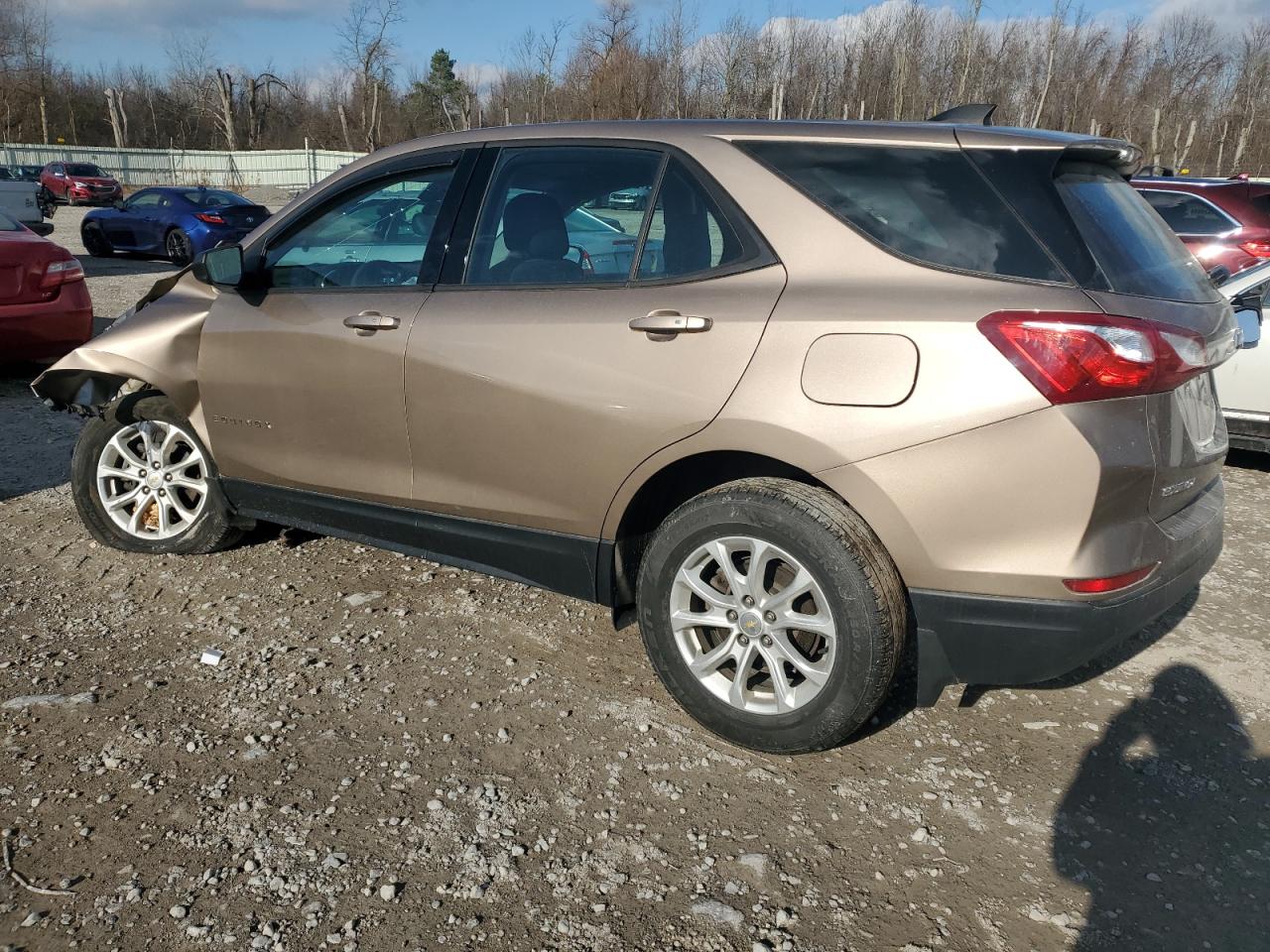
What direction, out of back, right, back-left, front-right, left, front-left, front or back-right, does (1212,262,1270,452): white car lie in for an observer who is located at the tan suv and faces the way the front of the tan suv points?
right

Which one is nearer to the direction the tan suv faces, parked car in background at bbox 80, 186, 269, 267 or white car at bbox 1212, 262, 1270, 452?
the parked car in background

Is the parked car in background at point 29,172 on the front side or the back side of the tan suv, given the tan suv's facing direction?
on the front side

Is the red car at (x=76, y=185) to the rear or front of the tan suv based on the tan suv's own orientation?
to the front

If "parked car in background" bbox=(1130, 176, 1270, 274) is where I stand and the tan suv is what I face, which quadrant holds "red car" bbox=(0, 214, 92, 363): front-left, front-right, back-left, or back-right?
front-right

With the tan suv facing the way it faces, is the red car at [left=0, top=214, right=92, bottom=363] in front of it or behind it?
in front

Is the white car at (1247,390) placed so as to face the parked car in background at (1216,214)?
no

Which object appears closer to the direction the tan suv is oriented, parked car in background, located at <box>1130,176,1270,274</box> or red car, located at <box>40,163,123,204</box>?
the red car

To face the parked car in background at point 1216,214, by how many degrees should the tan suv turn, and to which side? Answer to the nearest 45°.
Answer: approximately 90° to its right

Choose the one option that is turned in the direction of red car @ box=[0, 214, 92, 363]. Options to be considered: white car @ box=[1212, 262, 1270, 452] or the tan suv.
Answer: the tan suv

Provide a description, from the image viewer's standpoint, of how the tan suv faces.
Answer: facing away from the viewer and to the left of the viewer
